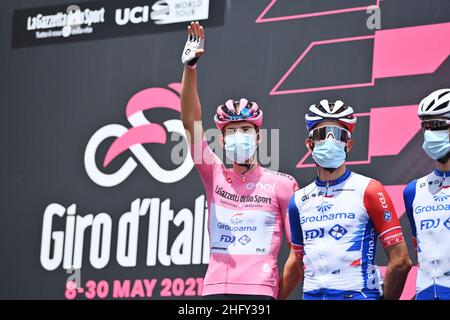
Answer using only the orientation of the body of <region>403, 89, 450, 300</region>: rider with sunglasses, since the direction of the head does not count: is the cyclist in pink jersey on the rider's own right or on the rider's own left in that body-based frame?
on the rider's own right

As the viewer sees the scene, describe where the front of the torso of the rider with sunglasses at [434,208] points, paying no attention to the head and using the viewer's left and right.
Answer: facing the viewer

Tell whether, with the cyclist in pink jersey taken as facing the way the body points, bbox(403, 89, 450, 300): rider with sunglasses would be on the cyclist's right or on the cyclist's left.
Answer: on the cyclist's left

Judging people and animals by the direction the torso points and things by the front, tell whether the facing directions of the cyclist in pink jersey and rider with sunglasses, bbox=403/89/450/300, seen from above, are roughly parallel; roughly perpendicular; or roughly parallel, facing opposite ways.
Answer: roughly parallel

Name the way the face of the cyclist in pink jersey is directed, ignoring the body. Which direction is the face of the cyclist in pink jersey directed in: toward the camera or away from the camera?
toward the camera

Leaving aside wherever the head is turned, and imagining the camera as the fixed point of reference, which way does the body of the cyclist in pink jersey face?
toward the camera

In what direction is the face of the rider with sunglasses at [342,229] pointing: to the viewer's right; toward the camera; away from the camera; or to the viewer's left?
toward the camera

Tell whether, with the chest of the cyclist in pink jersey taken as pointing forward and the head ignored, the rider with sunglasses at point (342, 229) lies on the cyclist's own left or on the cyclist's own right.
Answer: on the cyclist's own left

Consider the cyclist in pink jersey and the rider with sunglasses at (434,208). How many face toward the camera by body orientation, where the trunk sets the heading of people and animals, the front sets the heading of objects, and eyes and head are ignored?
2
